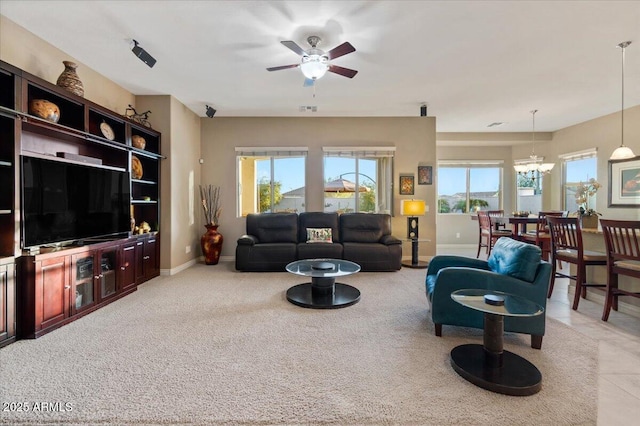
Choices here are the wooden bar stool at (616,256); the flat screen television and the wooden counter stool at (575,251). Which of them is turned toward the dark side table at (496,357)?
the flat screen television

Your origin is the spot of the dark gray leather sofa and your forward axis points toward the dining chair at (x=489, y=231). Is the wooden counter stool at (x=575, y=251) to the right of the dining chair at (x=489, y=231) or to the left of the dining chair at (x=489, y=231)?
right

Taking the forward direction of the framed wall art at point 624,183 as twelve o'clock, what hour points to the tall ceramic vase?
The tall ceramic vase is roughly at 12 o'clock from the framed wall art.

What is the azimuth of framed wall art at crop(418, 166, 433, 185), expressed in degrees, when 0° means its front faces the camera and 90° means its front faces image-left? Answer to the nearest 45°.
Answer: approximately 0°

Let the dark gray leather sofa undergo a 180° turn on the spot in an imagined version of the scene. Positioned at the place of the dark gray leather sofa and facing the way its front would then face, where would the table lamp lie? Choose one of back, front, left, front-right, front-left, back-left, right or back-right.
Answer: right

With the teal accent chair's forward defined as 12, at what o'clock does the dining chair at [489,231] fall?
The dining chair is roughly at 3 o'clock from the teal accent chair.

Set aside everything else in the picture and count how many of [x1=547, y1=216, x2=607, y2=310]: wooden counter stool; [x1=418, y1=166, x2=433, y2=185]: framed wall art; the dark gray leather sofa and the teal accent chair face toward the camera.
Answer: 2

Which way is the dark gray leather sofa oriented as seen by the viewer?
toward the camera

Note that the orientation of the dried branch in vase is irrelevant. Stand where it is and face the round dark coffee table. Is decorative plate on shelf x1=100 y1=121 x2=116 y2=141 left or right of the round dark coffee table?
right

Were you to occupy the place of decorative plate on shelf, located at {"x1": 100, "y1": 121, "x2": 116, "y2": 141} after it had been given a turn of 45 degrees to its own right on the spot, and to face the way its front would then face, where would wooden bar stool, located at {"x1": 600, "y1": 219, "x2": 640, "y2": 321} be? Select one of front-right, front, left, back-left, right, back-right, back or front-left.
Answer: front-left

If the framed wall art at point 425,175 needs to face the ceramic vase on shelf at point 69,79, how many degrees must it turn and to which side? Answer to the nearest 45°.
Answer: approximately 45° to its right

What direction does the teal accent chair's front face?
to the viewer's left

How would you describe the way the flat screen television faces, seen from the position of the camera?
facing the viewer and to the right of the viewer

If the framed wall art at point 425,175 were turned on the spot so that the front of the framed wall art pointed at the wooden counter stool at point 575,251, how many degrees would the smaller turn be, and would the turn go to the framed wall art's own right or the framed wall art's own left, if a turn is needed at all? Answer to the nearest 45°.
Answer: approximately 45° to the framed wall art's own left

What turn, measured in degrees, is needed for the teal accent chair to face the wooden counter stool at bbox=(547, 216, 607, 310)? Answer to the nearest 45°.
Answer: approximately 135° to its right

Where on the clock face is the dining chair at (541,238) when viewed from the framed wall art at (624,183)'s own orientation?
The dining chair is roughly at 12 o'clock from the framed wall art.

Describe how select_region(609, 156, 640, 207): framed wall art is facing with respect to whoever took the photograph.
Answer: facing the viewer and to the left of the viewer

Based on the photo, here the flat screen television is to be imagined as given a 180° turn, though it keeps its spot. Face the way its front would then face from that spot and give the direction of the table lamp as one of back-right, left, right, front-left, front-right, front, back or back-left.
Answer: back-right
